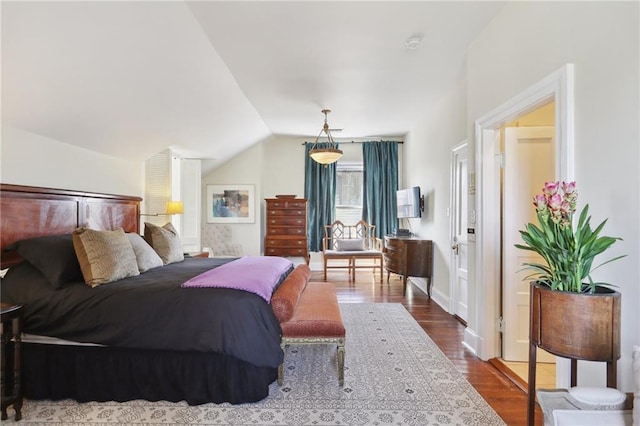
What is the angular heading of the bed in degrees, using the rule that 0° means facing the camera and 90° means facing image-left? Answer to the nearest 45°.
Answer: approximately 270°

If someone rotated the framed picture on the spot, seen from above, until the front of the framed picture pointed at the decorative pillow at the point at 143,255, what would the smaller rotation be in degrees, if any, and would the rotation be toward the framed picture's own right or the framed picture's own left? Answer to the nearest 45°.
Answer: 0° — it already faces it

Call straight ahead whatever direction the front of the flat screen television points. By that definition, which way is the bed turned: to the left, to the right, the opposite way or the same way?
the opposite way

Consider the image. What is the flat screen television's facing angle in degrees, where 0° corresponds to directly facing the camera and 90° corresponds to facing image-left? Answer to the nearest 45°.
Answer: approximately 45°

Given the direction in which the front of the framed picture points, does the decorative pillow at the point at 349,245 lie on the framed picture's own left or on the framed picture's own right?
on the framed picture's own left
